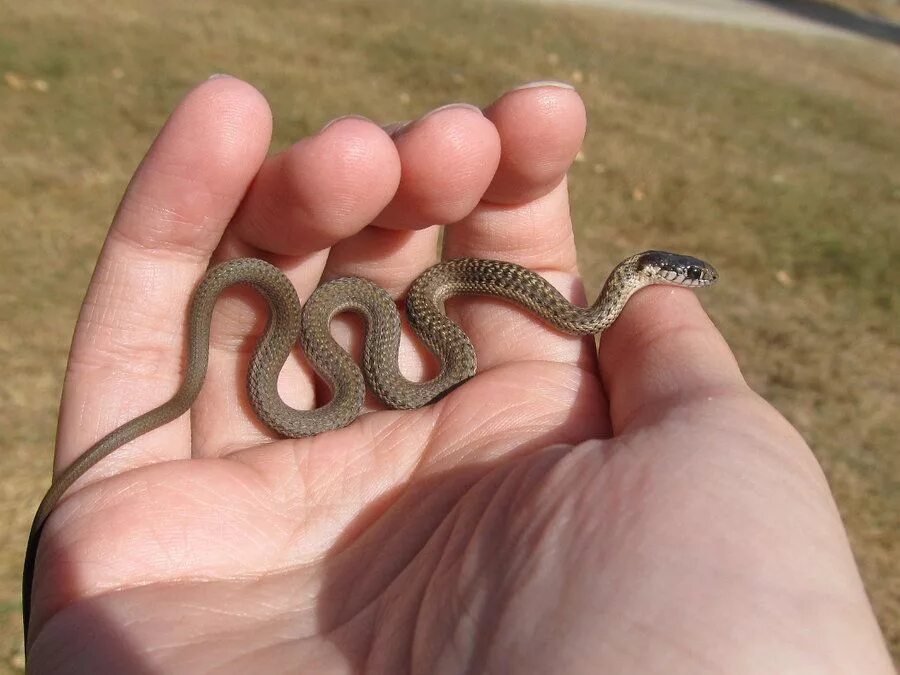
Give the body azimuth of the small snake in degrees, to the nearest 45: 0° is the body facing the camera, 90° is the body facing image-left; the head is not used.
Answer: approximately 270°
